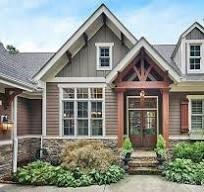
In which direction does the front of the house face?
toward the camera

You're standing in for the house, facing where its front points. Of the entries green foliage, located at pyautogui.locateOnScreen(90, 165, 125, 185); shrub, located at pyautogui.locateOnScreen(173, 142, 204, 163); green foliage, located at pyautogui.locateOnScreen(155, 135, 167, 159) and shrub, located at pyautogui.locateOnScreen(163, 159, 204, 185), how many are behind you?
0

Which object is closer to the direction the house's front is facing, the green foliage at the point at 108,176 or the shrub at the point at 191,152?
the green foliage

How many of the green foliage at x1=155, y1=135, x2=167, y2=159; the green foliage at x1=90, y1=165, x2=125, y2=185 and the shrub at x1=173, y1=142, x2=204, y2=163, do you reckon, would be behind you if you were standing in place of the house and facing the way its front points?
0

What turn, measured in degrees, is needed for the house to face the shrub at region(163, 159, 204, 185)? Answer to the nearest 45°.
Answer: approximately 45° to its left

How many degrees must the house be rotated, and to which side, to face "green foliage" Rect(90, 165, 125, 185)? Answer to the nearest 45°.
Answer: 0° — it already faces it

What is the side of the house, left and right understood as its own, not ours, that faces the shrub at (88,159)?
front

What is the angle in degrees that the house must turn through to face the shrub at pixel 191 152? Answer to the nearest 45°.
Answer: approximately 45° to its left

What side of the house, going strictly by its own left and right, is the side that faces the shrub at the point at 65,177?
front

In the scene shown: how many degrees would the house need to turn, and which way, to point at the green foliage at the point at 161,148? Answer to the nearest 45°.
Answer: approximately 45° to its left

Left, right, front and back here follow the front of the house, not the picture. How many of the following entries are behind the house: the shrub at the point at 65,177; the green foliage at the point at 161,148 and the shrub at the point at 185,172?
0

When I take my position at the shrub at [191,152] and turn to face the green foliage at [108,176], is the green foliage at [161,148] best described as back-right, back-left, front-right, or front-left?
front-right

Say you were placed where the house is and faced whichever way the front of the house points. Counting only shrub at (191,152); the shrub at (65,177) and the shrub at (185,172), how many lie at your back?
0
